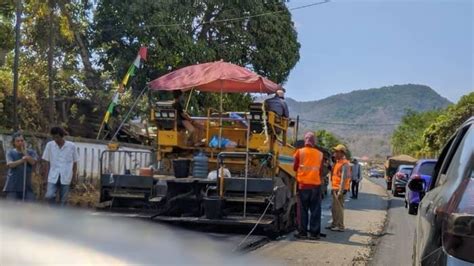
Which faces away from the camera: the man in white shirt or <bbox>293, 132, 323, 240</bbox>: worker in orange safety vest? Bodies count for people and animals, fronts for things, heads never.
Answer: the worker in orange safety vest

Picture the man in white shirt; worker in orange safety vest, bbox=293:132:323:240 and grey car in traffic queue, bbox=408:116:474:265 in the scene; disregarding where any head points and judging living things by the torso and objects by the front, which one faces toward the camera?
the man in white shirt

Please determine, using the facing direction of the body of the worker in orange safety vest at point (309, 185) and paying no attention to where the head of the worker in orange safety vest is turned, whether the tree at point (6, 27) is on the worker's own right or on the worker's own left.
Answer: on the worker's own left

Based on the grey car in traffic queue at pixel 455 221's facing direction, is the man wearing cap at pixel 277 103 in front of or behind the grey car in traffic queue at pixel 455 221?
in front

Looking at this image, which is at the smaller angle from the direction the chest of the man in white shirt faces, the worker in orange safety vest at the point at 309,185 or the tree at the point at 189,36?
the worker in orange safety vest

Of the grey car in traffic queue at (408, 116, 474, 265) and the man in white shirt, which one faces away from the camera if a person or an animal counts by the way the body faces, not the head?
the grey car in traffic queue

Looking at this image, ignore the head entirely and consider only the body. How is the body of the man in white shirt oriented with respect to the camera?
toward the camera

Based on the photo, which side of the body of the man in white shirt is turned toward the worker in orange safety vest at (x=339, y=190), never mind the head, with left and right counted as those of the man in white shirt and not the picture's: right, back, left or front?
left

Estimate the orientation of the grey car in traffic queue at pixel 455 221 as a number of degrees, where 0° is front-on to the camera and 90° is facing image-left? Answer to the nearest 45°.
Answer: approximately 180°

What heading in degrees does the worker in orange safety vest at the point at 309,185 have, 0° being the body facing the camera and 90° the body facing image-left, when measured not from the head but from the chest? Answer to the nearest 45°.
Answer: approximately 180°

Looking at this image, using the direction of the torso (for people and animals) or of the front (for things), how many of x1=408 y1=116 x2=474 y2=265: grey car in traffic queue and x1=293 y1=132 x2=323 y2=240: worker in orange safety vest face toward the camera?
0
